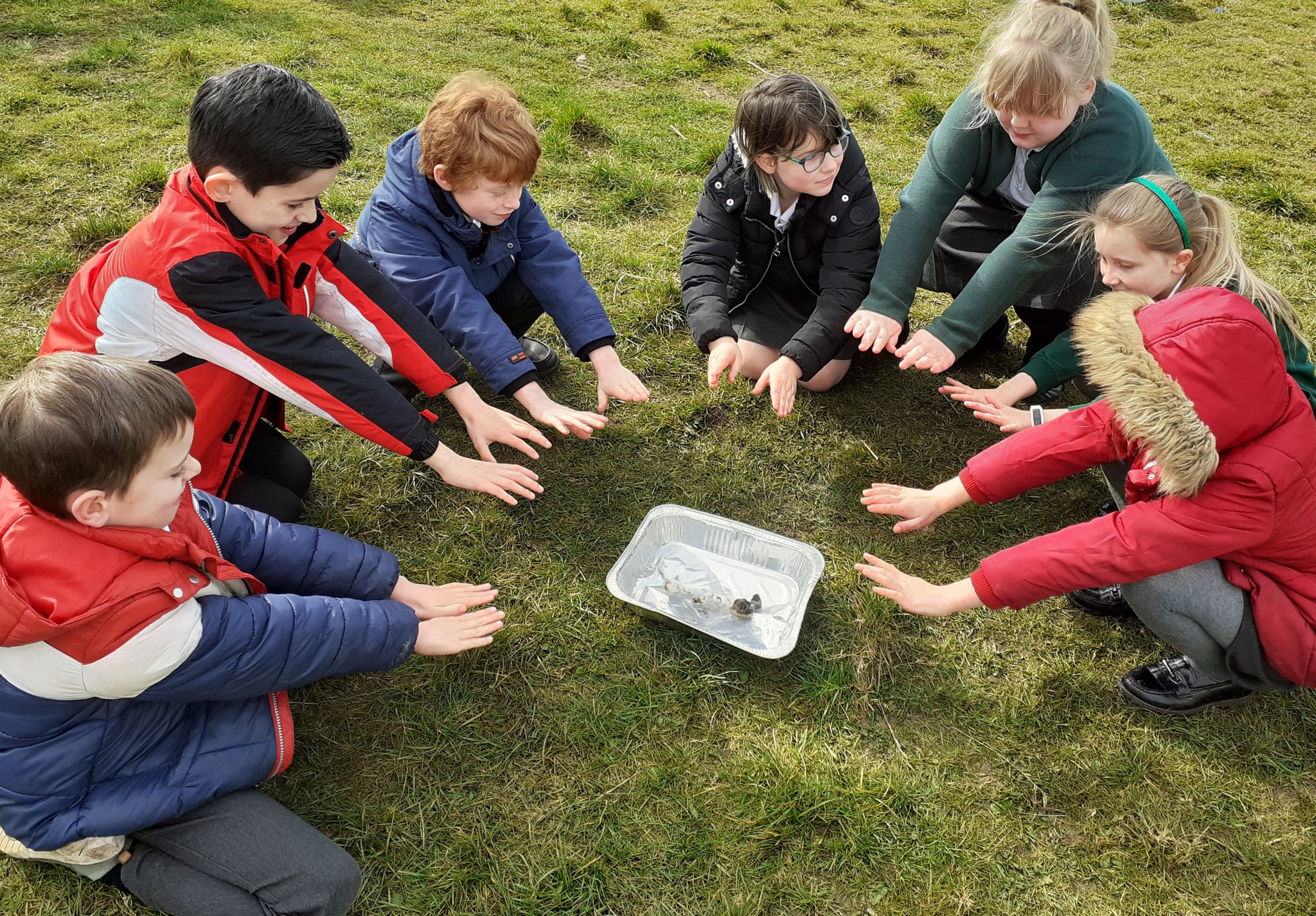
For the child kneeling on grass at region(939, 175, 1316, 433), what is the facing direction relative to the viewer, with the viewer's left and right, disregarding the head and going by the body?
facing to the left of the viewer

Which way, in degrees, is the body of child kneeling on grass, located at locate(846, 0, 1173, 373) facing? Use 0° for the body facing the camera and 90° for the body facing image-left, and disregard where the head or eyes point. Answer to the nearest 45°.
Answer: approximately 45°

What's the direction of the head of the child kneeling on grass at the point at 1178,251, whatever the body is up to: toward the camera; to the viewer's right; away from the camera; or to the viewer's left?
to the viewer's left

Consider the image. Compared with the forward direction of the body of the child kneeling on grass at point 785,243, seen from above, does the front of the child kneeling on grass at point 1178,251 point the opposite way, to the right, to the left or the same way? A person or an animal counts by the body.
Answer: to the right

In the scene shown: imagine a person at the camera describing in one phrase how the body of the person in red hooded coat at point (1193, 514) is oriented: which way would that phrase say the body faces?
to the viewer's left

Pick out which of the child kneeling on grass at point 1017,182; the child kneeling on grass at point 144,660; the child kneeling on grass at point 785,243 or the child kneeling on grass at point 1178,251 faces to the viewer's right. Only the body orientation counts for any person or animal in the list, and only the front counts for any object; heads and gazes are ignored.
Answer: the child kneeling on grass at point 144,660

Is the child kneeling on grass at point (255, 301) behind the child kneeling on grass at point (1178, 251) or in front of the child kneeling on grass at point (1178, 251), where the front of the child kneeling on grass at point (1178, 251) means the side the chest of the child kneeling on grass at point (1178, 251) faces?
in front

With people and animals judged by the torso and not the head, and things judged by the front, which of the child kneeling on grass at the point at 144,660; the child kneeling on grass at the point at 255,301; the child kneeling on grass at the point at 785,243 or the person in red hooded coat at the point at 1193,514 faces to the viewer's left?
the person in red hooded coat at the point at 1193,514

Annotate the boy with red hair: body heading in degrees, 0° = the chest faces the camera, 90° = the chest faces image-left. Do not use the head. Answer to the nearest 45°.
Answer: approximately 315°

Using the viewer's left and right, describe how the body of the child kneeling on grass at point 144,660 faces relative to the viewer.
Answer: facing to the right of the viewer

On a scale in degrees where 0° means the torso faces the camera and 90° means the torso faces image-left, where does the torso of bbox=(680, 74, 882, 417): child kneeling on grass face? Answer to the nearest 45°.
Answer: approximately 0°

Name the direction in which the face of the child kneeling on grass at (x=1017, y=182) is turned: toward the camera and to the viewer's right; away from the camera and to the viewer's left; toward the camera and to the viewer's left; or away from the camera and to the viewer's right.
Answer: toward the camera and to the viewer's left

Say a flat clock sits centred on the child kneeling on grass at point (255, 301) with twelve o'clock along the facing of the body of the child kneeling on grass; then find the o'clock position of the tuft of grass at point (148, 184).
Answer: The tuft of grass is roughly at 7 o'clock from the child kneeling on grass.
